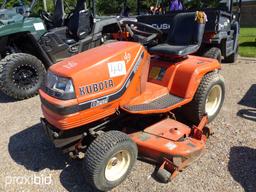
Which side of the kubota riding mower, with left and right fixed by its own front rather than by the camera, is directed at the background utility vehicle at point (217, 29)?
back

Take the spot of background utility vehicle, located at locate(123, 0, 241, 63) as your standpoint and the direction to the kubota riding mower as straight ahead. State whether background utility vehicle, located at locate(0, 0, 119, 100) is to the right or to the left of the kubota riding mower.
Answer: right

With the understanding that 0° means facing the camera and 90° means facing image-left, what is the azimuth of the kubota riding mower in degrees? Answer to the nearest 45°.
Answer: approximately 45°

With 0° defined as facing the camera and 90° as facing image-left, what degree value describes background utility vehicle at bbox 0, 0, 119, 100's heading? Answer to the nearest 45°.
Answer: approximately 45°

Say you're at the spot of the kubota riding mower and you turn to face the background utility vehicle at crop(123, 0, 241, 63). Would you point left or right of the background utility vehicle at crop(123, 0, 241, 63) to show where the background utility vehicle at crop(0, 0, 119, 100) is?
left

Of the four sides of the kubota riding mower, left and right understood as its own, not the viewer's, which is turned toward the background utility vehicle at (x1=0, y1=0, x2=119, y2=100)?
right
